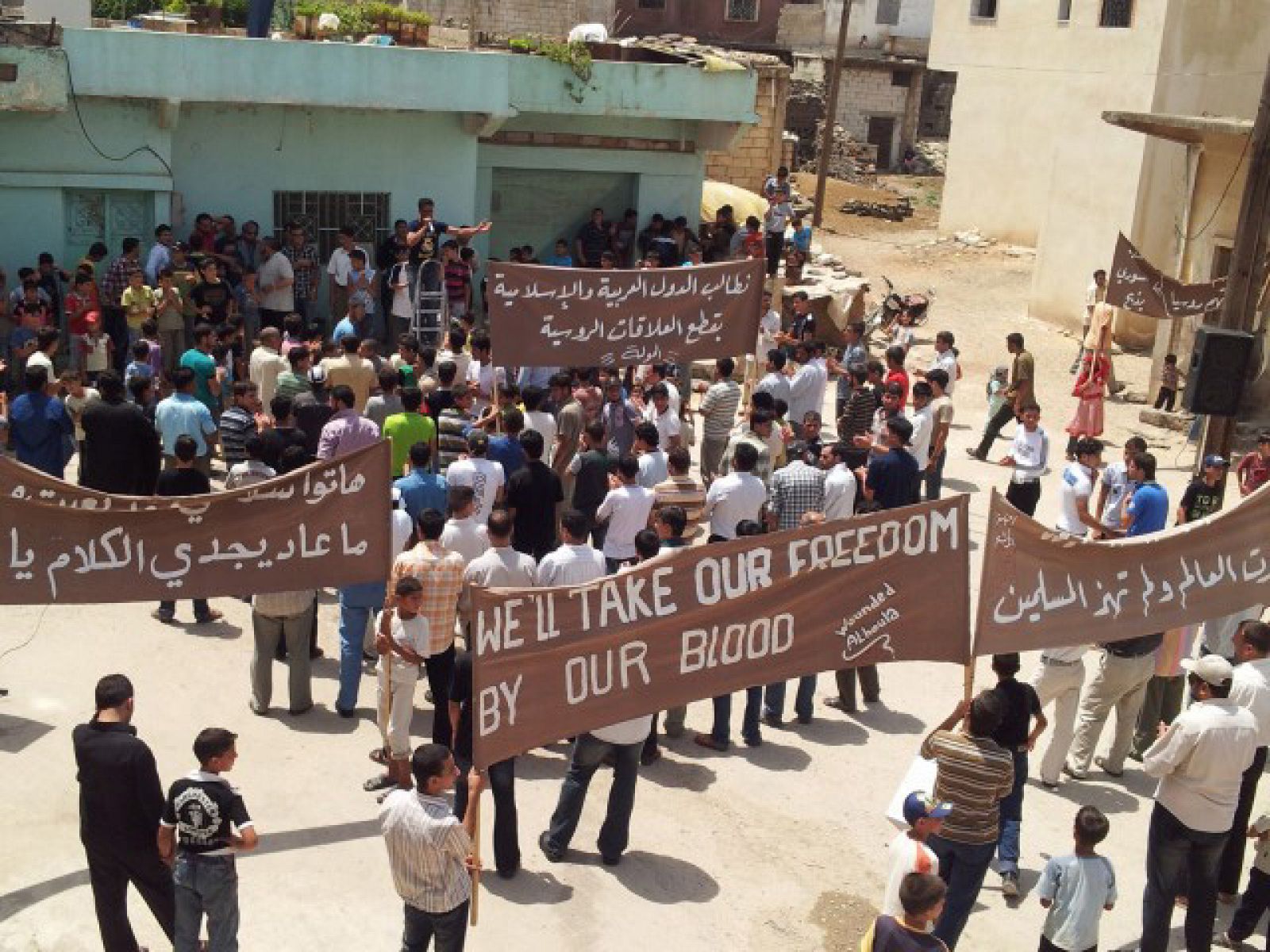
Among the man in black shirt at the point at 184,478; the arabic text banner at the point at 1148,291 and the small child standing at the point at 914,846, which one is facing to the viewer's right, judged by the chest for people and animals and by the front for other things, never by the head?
the small child standing

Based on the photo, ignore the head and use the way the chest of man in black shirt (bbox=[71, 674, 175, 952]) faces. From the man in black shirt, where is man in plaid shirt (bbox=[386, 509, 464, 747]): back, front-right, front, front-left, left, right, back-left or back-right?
front

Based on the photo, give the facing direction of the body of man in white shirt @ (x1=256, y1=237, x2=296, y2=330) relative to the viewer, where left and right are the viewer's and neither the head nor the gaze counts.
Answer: facing the viewer and to the left of the viewer

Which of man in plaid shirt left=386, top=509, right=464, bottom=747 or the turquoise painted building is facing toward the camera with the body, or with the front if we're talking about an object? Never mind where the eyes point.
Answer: the turquoise painted building

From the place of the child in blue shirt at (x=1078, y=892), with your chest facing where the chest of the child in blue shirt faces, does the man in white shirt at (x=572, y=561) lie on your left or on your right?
on your left

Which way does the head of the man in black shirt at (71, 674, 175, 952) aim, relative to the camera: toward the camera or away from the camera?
away from the camera

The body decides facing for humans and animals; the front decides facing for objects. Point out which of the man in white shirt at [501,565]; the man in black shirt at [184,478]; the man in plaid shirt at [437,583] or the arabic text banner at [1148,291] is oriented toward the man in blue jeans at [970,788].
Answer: the arabic text banner

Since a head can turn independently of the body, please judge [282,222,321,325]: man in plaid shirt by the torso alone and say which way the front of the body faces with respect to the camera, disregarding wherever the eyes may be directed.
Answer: toward the camera

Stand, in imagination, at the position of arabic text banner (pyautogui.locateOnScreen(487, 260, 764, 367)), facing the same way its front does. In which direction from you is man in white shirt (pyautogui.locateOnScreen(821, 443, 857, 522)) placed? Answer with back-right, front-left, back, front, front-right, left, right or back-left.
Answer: front-left

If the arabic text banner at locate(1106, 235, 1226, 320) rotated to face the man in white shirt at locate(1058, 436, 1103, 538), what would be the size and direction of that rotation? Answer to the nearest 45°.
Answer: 0° — it already faces them

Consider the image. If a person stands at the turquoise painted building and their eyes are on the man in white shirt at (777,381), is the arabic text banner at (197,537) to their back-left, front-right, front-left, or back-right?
front-right

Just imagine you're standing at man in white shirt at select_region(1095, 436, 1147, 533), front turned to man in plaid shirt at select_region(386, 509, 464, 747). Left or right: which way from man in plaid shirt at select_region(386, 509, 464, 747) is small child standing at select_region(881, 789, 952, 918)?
left

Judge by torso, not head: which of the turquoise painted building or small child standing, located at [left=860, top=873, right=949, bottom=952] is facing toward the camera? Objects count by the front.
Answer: the turquoise painted building

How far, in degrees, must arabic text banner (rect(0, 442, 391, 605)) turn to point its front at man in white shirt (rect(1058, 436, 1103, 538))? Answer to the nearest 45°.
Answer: approximately 90° to its left

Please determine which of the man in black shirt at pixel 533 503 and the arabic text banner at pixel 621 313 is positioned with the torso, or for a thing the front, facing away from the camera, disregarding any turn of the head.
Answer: the man in black shirt

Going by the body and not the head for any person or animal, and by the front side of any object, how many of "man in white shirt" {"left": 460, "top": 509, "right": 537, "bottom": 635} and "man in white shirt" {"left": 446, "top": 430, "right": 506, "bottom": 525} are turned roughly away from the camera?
2
